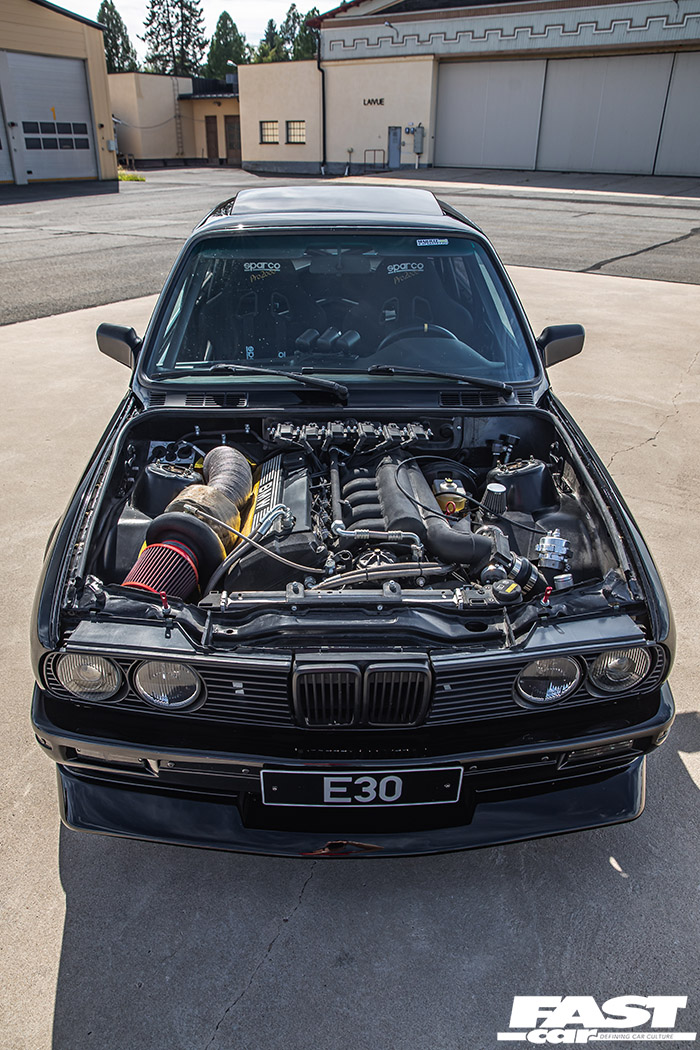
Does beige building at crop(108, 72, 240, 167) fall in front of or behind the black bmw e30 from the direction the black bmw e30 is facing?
behind

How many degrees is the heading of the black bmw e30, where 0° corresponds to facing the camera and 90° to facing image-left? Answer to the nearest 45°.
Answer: approximately 0°

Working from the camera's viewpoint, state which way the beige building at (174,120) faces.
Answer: facing the viewer

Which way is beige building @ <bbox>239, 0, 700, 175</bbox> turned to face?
toward the camera

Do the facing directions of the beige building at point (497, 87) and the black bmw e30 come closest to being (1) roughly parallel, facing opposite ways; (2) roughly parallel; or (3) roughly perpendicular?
roughly parallel

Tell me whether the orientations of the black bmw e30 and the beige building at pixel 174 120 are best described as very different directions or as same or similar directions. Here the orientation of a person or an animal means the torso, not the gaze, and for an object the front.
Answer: same or similar directions

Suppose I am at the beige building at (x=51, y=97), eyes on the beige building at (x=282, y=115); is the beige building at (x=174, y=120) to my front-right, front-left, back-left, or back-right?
front-left

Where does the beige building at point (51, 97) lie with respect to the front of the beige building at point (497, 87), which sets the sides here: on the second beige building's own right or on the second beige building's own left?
on the second beige building's own right

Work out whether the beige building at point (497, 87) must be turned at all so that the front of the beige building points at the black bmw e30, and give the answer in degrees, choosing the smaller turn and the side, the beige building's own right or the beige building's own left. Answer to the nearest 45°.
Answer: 0° — it already faces it

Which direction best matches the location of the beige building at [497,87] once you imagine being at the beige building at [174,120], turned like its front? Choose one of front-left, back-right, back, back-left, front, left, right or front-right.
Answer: front-left

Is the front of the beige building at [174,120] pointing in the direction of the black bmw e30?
yes

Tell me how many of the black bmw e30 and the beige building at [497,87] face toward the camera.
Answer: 2

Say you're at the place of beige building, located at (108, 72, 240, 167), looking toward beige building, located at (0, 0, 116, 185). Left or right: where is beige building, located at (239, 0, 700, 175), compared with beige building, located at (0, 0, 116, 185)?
left

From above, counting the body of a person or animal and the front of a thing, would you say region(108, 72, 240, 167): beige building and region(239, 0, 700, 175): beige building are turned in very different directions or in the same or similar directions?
same or similar directions
